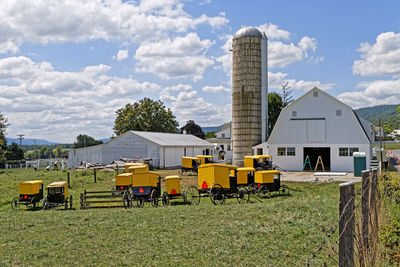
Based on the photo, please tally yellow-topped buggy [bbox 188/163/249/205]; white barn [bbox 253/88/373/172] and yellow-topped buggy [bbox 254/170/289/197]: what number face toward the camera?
1

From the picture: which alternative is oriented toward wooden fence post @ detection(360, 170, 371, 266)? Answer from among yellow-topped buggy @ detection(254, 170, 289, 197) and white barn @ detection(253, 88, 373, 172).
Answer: the white barn

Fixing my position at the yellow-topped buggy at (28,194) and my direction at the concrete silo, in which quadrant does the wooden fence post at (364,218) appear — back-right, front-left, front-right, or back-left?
back-right

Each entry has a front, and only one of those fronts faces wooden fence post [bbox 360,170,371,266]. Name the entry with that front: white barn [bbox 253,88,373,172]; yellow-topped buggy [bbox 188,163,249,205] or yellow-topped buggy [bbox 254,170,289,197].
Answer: the white barn

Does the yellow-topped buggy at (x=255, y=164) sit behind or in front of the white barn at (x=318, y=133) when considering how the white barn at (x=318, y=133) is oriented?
in front

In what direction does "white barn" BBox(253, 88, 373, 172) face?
toward the camera

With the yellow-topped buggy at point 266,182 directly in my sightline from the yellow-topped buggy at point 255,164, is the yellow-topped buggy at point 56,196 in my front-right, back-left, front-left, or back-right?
front-right

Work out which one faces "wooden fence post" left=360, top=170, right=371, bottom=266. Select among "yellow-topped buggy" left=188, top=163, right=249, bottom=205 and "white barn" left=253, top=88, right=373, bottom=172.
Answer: the white barn

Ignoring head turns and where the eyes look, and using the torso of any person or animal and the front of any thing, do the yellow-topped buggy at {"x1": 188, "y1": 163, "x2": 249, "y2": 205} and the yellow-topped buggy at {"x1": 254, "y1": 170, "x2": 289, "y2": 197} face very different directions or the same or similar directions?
same or similar directions

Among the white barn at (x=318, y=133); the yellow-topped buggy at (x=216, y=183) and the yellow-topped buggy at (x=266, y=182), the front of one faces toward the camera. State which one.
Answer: the white barn

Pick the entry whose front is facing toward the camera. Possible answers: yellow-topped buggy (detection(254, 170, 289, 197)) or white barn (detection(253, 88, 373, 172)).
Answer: the white barn

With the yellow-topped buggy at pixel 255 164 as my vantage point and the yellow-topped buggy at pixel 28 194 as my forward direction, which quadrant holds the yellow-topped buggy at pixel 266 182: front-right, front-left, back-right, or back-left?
front-left
